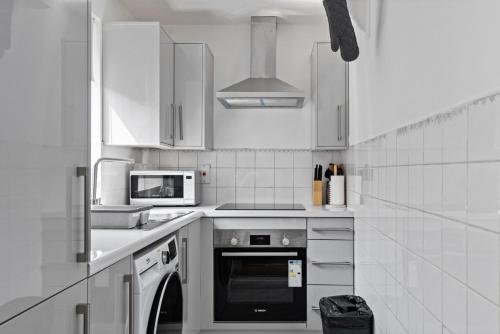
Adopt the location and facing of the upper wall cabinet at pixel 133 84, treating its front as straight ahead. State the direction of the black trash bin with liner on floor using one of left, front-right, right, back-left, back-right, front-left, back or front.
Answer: front

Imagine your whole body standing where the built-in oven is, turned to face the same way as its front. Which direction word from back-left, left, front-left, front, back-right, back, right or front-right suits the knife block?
back-left

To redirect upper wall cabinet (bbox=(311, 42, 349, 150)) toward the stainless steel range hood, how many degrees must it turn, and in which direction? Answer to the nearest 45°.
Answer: approximately 90° to its right

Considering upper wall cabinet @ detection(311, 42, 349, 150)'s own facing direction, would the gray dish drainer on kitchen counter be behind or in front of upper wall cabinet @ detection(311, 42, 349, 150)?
in front

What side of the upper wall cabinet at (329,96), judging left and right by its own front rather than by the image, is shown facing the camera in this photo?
front

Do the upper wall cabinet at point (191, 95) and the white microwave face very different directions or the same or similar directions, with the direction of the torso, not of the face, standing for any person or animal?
same or similar directions

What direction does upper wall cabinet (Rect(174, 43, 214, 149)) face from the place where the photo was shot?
facing the viewer

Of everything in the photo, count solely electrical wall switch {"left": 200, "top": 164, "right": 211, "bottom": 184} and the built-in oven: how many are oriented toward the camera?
2

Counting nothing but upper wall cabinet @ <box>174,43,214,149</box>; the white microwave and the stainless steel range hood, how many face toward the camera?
3

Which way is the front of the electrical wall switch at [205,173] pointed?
toward the camera

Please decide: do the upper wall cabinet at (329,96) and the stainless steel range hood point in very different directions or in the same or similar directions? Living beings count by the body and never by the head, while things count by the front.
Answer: same or similar directions

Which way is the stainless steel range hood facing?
toward the camera

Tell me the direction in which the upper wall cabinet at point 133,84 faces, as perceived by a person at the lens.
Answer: facing the viewer and to the right of the viewer

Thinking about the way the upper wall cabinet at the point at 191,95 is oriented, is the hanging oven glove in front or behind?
in front
